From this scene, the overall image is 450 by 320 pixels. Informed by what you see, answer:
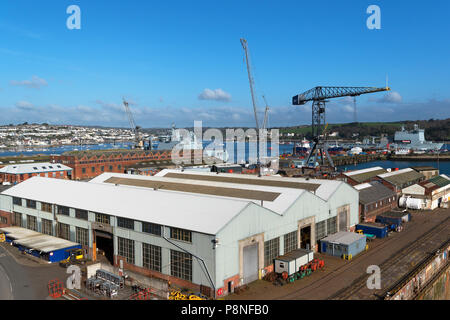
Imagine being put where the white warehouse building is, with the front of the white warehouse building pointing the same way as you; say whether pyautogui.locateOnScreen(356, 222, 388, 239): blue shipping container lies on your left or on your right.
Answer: on your left

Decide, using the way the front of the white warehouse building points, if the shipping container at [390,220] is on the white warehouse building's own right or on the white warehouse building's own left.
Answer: on the white warehouse building's own left

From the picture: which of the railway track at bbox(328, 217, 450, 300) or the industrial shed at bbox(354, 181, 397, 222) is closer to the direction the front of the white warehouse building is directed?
the railway track

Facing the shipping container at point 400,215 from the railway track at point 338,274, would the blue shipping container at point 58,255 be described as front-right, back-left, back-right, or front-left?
back-left

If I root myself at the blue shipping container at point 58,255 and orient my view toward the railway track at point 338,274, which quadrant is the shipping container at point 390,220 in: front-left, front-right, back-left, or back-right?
front-left
